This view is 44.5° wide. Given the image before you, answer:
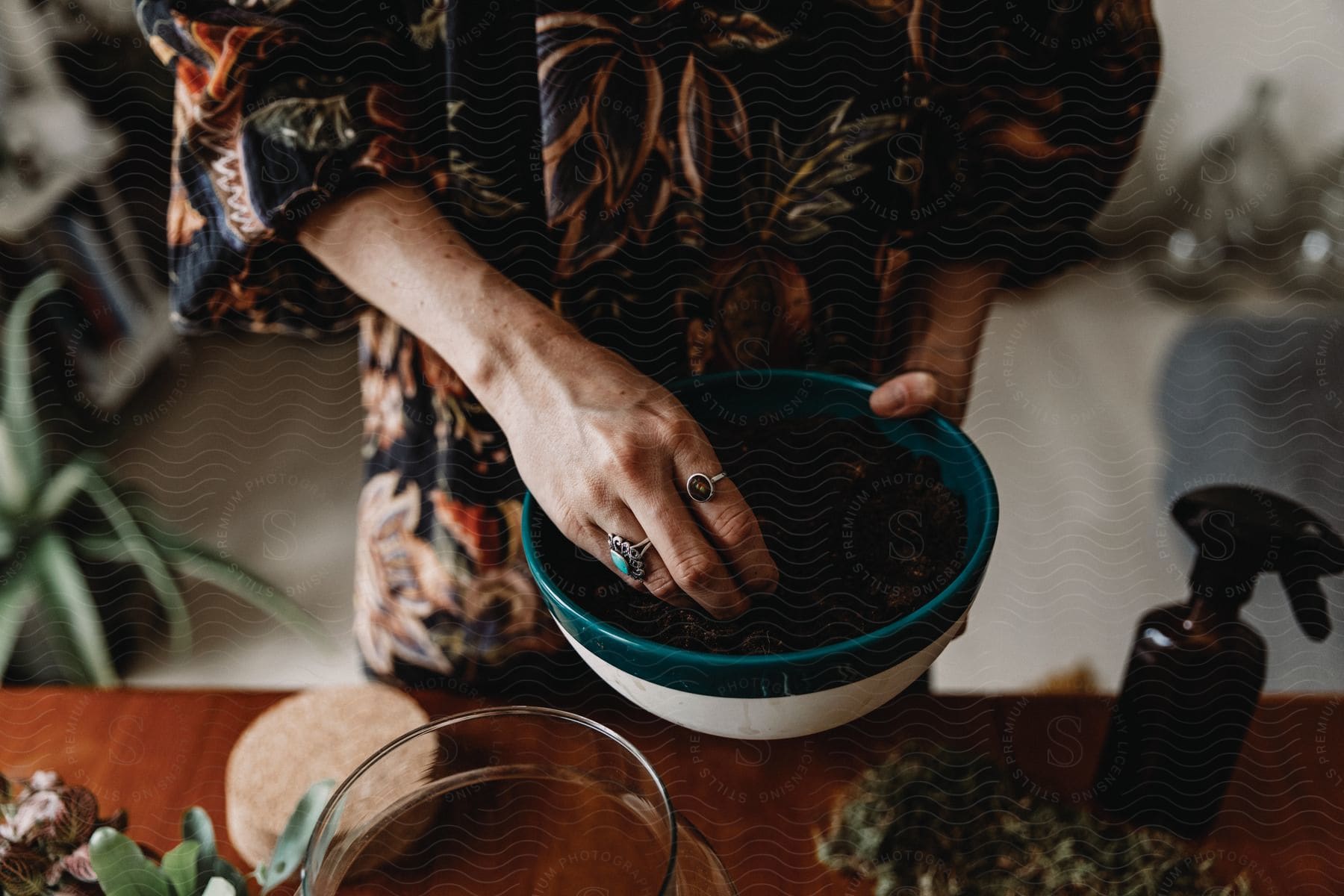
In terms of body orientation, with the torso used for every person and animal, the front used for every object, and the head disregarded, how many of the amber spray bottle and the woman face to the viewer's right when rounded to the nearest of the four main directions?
1

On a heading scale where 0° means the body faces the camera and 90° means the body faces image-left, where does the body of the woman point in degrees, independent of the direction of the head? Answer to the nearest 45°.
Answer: approximately 0°

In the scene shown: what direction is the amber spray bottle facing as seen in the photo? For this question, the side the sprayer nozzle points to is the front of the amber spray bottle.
to the viewer's right
